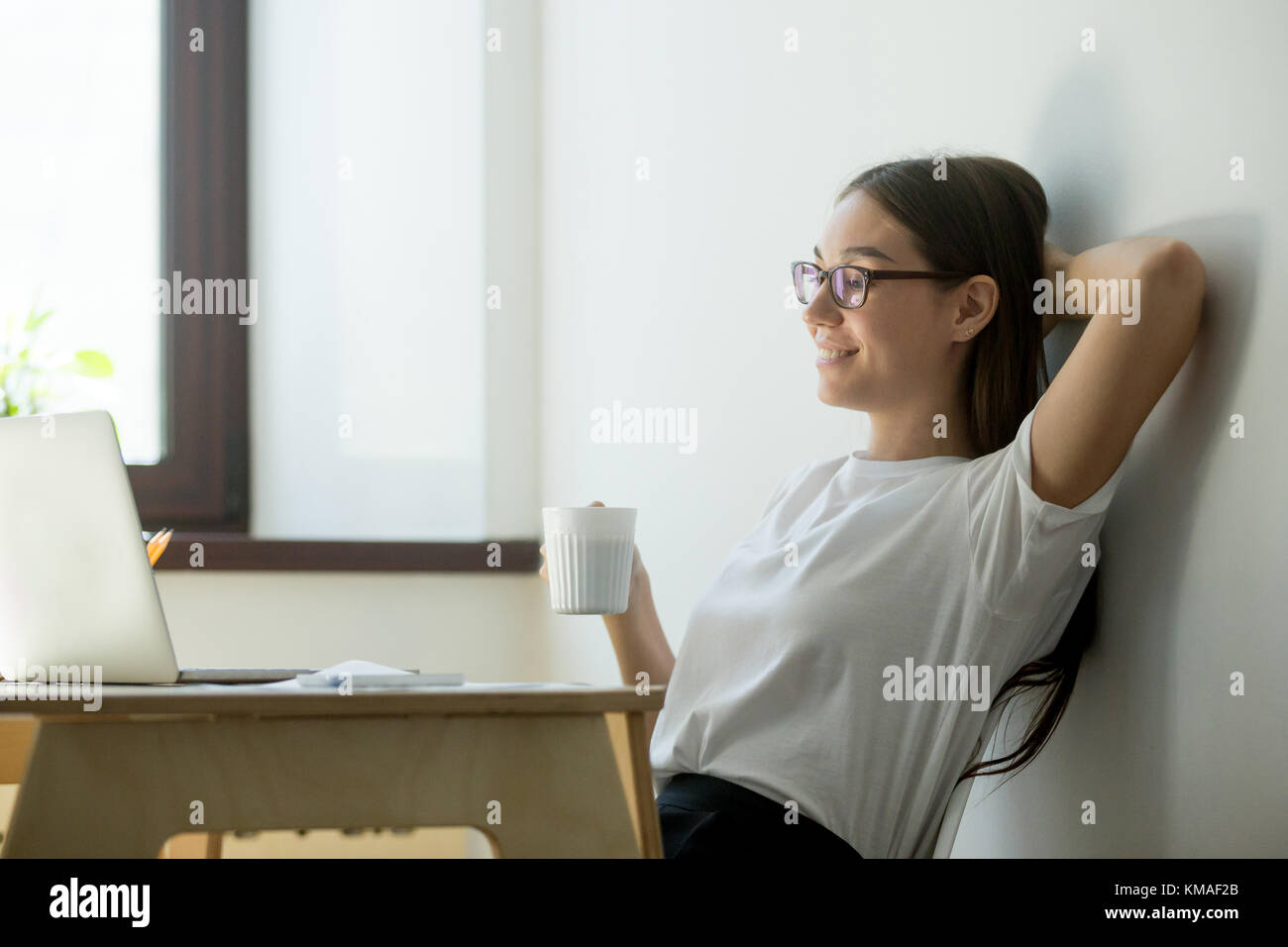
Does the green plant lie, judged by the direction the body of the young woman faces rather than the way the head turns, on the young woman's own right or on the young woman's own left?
on the young woman's own right

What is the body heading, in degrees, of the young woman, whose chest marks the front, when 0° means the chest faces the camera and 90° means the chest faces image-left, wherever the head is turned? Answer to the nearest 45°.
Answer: approximately 45°

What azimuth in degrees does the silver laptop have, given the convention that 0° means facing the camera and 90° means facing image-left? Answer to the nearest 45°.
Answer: approximately 225°

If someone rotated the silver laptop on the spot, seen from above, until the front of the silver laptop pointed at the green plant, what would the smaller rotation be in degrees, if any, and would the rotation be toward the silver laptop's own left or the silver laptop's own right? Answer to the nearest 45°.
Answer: approximately 45° to the silver laptop's own left
